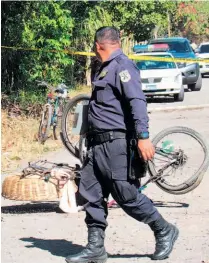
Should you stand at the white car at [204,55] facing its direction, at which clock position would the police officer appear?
The police officer is roughly at 12 o'clock from the white car.

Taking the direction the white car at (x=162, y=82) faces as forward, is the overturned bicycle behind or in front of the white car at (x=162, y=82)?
in front

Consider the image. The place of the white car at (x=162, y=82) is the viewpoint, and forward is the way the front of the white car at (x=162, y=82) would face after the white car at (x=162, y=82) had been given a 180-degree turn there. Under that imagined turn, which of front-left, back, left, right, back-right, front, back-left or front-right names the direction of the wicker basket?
back-right

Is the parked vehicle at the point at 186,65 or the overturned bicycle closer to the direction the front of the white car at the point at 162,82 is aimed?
the overturned bicycle

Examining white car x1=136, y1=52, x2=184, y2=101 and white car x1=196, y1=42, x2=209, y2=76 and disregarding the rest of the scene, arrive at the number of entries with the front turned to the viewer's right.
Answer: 0

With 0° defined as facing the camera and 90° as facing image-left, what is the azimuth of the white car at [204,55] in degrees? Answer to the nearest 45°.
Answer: approximately 0°

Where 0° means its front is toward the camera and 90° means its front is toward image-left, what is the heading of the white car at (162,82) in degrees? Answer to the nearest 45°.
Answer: approximately 45°

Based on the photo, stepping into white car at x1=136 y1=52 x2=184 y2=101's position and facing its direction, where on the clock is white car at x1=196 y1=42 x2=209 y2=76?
white car at x1=196 y1=42 x2=209 y2=76 is roughly at 7 o'clock from white car at x1=136 y1=52 x2=184 y2=101.

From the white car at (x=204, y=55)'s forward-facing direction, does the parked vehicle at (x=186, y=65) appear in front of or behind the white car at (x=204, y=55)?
in front

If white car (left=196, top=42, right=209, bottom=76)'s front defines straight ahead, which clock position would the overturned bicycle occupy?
The overturned bicycle is roughly at 12 o'clock from the white car.

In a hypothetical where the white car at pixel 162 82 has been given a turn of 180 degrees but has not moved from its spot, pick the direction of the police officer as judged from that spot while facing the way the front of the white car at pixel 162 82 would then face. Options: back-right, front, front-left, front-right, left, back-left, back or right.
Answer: back-right
